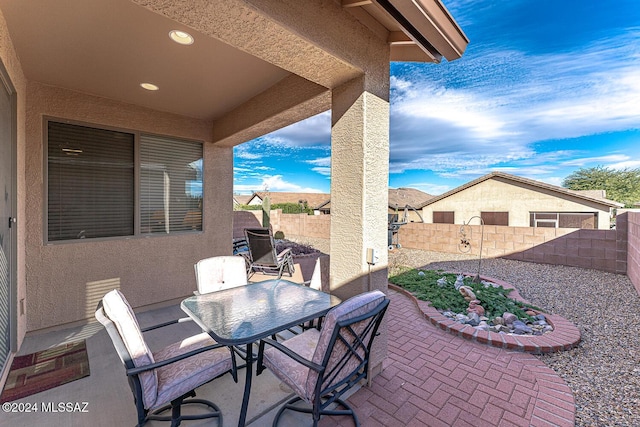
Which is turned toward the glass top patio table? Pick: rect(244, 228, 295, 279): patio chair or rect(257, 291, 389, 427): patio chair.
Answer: rect(257, 291, 389, 427): patio chair

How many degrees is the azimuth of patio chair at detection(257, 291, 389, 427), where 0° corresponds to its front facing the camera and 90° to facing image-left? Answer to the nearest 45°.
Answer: approximately 135°

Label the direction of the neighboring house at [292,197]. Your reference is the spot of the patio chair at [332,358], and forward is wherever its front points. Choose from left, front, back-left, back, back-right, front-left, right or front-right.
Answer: front-right

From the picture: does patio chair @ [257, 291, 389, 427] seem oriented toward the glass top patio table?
yes

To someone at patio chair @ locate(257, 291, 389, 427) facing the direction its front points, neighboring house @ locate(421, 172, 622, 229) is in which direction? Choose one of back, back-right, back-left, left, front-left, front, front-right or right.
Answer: right

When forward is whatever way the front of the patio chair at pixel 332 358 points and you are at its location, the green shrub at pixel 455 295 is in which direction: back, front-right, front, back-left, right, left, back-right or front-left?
right

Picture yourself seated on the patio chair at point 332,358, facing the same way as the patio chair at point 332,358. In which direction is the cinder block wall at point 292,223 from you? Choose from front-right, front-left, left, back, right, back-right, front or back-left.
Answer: front-right
